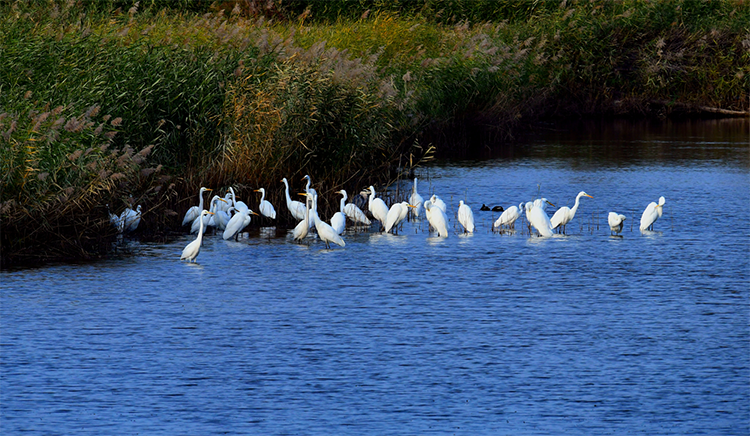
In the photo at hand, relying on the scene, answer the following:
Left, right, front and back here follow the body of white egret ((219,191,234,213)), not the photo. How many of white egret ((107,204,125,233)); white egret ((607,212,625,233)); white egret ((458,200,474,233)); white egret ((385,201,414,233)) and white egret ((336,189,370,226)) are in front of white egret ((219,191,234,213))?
4

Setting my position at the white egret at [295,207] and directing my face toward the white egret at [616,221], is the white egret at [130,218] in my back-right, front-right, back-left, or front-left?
back-right

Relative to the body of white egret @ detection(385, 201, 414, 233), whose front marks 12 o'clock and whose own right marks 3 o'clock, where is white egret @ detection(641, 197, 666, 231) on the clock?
white egret @ detection(641, 197, 666, 231) is roughly at 12 o'clock from white egret @ detection(385, 201, 414, 233).

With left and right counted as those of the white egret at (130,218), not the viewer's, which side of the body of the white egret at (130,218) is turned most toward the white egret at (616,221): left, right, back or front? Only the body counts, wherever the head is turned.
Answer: front

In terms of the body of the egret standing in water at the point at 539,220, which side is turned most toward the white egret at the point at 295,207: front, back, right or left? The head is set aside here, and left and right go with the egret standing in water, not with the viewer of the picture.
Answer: front

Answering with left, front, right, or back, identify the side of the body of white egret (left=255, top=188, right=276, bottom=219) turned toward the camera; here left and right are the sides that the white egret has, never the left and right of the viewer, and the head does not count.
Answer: left

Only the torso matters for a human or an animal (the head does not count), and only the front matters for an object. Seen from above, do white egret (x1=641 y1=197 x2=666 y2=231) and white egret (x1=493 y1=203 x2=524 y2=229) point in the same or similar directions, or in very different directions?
same or similar directions

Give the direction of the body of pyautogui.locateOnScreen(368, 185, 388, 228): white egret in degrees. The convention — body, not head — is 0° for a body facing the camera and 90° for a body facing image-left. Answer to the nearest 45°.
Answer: approximately 90°

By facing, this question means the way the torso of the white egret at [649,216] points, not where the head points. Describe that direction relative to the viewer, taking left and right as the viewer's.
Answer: facing to the right of the viewer

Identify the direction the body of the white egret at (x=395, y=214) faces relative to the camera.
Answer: to the viewer's right

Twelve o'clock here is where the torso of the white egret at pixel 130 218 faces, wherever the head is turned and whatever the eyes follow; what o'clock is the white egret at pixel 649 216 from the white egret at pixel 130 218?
the white egret at pixel 649 216 is roughly at 12 o'clock from the white egret at pixel 130 218.
